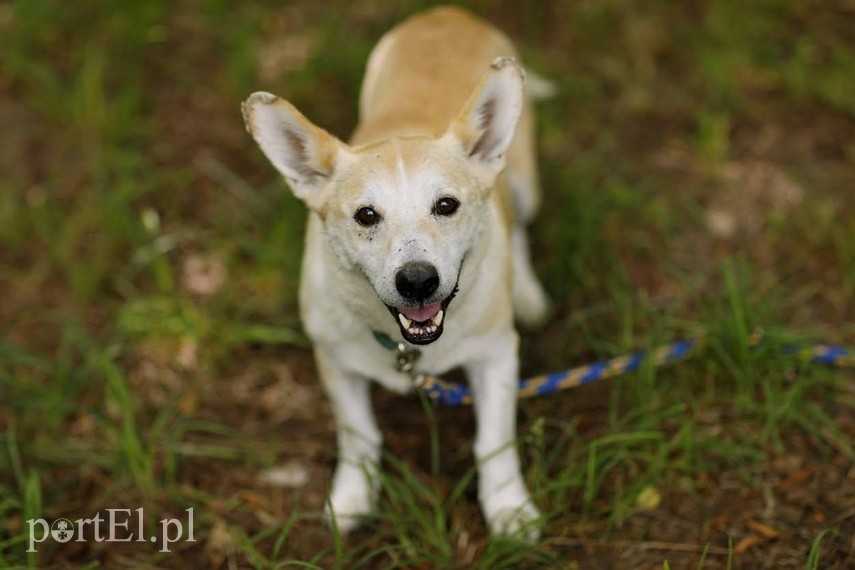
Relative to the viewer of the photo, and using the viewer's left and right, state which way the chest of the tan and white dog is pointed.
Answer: facing the viewer
